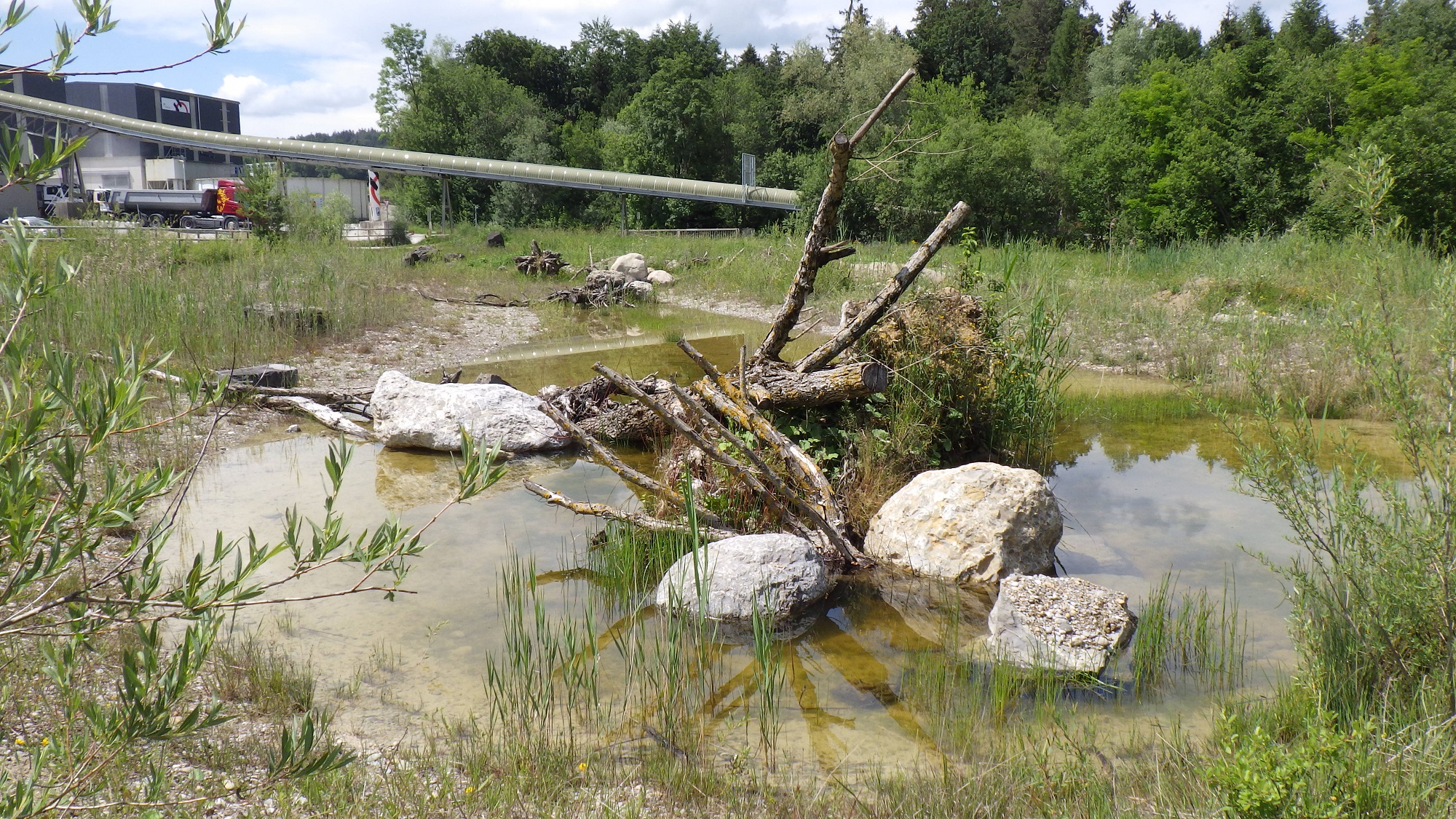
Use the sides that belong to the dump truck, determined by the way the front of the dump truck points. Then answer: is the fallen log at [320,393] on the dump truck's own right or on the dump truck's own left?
on the dump truck's own right

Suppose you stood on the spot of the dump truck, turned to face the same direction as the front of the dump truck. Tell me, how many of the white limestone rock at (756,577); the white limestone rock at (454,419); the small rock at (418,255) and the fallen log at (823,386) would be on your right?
4

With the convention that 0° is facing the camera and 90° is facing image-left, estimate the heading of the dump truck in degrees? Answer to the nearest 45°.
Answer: approximately 270°

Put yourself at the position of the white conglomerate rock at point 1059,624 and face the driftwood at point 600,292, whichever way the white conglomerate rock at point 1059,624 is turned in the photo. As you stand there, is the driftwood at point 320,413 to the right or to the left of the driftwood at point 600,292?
left

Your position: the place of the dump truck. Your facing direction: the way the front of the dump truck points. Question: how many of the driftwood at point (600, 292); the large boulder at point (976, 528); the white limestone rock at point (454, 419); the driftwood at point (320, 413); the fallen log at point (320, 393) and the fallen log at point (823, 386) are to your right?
6

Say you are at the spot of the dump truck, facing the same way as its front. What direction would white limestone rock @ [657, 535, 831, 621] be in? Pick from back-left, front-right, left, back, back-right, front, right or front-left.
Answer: right

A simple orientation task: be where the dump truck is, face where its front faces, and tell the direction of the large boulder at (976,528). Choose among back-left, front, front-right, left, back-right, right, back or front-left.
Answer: right

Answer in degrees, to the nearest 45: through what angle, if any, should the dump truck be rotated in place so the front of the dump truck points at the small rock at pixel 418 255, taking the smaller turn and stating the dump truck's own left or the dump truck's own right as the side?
approximately 90° to the dump truck's own right

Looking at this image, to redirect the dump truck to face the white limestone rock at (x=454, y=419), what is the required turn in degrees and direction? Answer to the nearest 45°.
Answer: approximately 90° to its right

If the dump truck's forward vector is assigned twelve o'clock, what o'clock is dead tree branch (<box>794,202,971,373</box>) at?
The dead tree branch is roughly at 3 o'clock from the dump truck.

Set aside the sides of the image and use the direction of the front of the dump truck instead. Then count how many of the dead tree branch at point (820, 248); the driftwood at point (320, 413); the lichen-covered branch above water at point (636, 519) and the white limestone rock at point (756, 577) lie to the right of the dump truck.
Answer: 4

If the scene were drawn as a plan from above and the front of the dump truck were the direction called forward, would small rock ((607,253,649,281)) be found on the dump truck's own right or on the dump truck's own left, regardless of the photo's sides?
on the dump truck's own right

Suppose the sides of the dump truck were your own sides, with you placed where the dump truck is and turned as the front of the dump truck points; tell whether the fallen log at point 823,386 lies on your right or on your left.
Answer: on your right

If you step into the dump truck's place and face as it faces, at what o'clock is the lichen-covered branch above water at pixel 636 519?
The lichen-covered branch above water is roughly at 3 o'clock from the dump truck.

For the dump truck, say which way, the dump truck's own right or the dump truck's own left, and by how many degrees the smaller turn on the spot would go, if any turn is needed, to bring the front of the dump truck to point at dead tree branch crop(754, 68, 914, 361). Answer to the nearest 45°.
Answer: approximately 90° to the dump truck's own right
